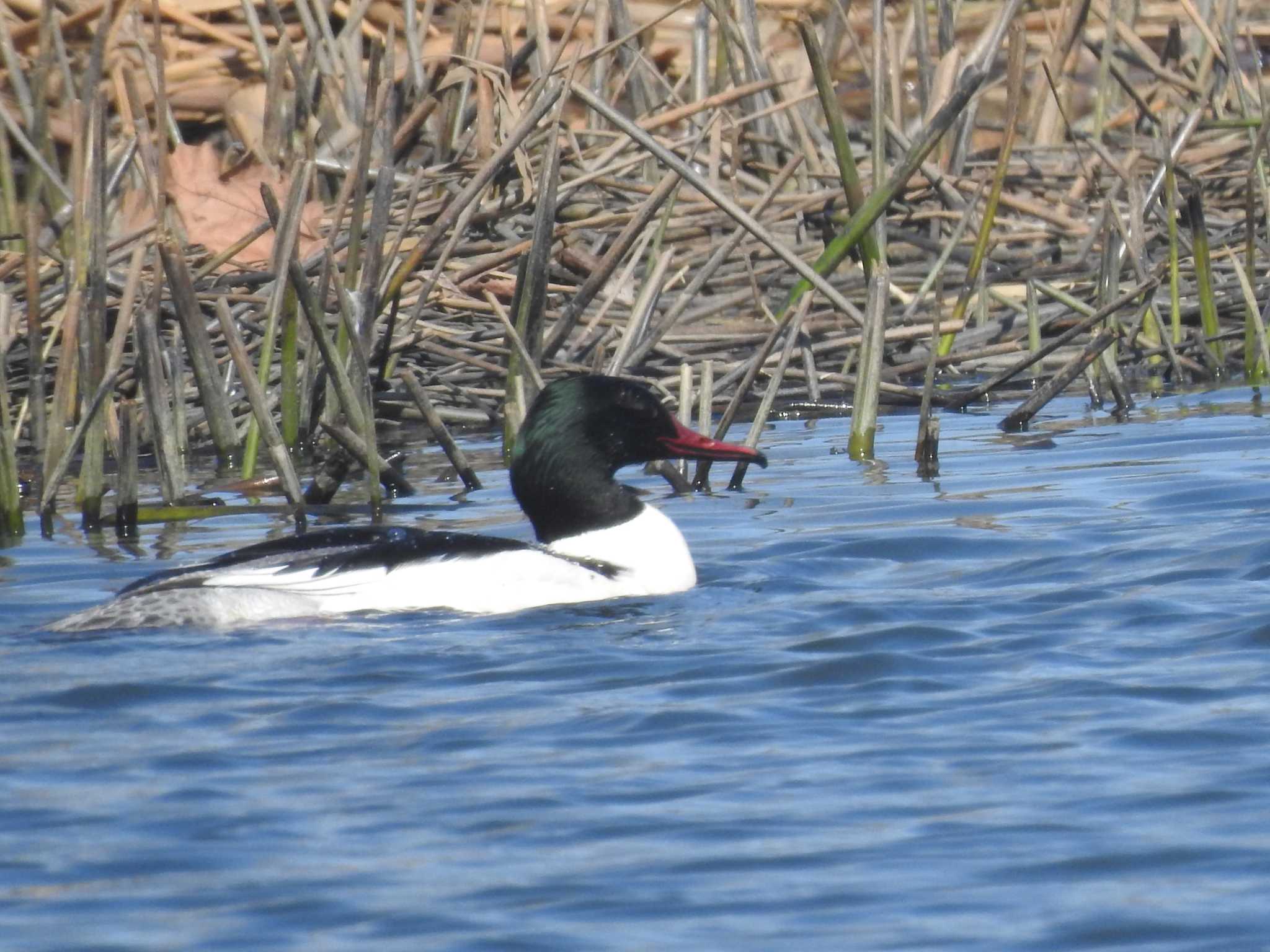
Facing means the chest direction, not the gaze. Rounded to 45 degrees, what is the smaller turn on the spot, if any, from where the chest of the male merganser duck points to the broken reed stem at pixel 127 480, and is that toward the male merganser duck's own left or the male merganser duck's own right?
approximately 135° to the male merganser duck's own left

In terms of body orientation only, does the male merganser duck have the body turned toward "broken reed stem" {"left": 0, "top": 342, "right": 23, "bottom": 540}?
no

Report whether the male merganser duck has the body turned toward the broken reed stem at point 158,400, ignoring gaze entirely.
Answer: no

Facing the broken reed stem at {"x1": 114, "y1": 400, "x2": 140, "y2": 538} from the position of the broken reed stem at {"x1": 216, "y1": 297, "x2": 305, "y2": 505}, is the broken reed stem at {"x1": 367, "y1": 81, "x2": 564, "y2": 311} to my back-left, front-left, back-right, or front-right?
back-right

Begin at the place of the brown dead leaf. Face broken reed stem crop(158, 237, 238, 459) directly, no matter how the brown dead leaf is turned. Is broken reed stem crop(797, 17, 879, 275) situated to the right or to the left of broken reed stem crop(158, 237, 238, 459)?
left

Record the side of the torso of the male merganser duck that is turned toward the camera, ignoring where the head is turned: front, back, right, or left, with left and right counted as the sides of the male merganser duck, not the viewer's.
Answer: right

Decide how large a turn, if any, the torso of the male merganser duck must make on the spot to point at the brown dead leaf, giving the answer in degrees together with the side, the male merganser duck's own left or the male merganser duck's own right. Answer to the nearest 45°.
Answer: approximately 90° to the male merganser duck's own left

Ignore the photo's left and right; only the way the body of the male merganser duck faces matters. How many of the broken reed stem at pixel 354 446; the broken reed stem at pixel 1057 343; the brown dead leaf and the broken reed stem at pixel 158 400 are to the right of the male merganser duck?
0

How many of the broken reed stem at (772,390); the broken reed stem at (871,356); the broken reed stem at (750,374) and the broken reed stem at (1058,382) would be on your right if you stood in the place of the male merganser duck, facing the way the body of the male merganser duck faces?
0

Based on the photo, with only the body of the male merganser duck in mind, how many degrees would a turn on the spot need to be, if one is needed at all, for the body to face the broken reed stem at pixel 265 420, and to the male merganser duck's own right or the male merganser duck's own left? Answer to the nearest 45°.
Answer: approximately 135° to the male merganser duck's own left

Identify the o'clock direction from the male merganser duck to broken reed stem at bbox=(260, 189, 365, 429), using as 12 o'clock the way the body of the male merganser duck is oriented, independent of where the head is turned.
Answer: The broken reed stem is roughly at 8 o'clock from the male merganser duck.

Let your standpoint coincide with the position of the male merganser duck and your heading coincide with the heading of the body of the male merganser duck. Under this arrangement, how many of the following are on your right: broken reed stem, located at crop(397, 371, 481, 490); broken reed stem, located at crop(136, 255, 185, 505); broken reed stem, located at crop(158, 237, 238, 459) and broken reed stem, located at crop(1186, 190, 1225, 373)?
0

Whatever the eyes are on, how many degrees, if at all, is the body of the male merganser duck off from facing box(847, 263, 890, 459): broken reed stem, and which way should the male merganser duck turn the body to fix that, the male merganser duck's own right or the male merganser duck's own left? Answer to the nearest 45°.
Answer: approximately 45° to the male merganser duck's own left

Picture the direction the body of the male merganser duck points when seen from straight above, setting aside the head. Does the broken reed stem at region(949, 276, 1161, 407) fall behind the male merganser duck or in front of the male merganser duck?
in front

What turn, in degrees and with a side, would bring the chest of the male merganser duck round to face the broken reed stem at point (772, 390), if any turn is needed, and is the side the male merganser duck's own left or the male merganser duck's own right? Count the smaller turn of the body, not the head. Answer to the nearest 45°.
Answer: approximately 45° to the male merganser duck's own left
